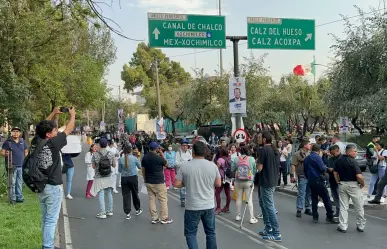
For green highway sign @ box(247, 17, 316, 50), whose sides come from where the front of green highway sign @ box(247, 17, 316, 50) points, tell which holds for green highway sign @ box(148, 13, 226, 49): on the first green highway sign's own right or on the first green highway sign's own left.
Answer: on the first green highway sign's own right

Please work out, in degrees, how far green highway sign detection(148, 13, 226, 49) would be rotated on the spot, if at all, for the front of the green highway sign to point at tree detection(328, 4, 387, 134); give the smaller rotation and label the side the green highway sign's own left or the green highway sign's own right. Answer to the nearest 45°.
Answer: approximately 135° to the green highway sign's own left

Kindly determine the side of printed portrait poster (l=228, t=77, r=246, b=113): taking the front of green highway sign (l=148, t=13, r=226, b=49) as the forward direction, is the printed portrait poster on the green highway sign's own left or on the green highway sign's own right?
on the green highway sign's own left

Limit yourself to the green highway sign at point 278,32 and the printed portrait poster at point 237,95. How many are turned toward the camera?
2

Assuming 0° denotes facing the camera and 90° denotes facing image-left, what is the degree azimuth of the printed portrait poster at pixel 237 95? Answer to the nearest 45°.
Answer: approximately 0°

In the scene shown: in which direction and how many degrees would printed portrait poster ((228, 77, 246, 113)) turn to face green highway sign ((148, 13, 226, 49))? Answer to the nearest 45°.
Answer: approximately 45° to its right
